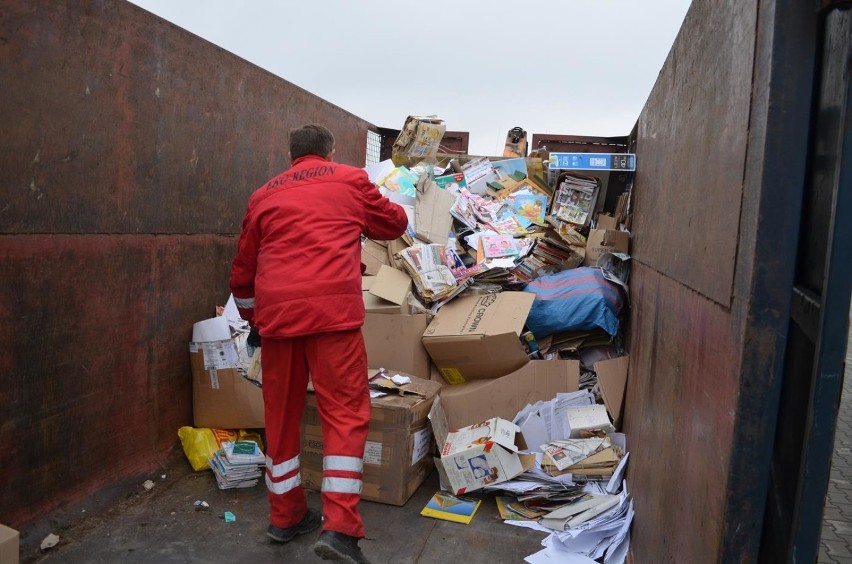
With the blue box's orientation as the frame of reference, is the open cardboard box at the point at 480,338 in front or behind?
in front

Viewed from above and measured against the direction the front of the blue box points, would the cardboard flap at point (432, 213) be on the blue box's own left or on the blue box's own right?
on the blue box's own right
